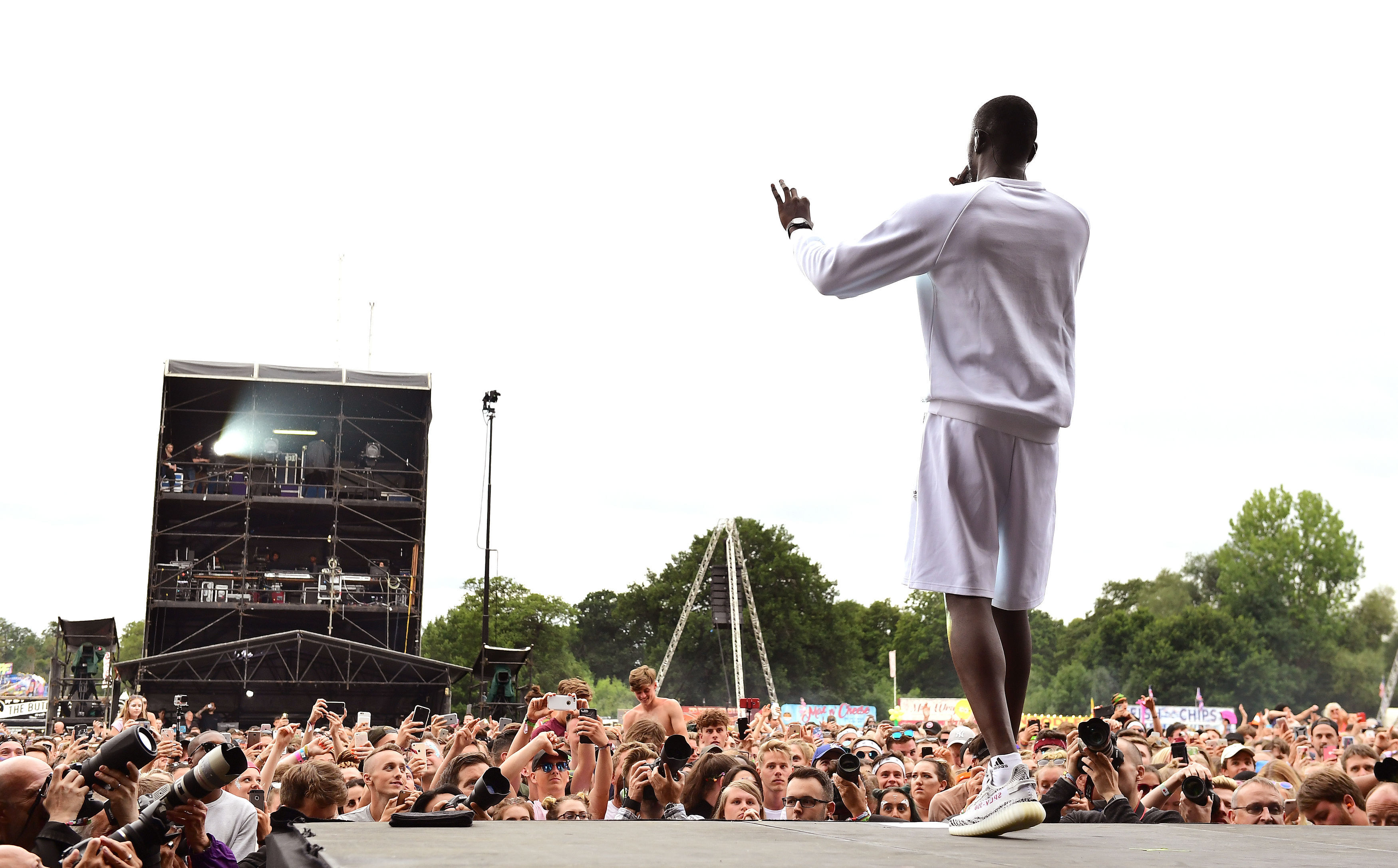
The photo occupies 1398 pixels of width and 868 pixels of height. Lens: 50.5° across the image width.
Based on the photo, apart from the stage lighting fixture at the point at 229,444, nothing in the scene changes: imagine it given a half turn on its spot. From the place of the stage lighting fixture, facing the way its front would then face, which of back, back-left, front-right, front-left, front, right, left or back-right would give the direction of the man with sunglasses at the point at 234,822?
back

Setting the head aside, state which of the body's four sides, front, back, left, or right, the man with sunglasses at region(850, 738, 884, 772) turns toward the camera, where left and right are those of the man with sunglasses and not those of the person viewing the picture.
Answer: front

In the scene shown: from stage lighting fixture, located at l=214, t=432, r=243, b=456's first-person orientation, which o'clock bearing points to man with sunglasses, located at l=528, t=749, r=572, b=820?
The man with sunglasses is roughly at 12 o'clock from the stage lighting fixture.

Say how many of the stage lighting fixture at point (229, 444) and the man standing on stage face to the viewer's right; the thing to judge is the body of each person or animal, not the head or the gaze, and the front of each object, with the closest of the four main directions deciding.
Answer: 0

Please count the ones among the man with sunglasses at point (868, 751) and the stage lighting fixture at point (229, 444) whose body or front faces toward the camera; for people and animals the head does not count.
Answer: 2

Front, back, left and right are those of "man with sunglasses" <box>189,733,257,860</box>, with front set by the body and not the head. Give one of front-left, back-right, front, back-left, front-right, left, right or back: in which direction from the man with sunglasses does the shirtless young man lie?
left

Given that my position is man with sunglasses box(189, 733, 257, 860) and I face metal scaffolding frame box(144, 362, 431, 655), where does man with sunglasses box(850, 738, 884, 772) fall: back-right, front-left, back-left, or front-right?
front-right

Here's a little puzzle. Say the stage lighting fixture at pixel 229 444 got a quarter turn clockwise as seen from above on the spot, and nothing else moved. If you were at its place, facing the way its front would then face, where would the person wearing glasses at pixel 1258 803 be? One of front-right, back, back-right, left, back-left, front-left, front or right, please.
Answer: left

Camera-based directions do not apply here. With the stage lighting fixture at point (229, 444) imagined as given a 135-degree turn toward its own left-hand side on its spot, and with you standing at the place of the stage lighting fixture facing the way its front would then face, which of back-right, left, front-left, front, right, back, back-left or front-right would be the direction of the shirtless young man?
back-right
